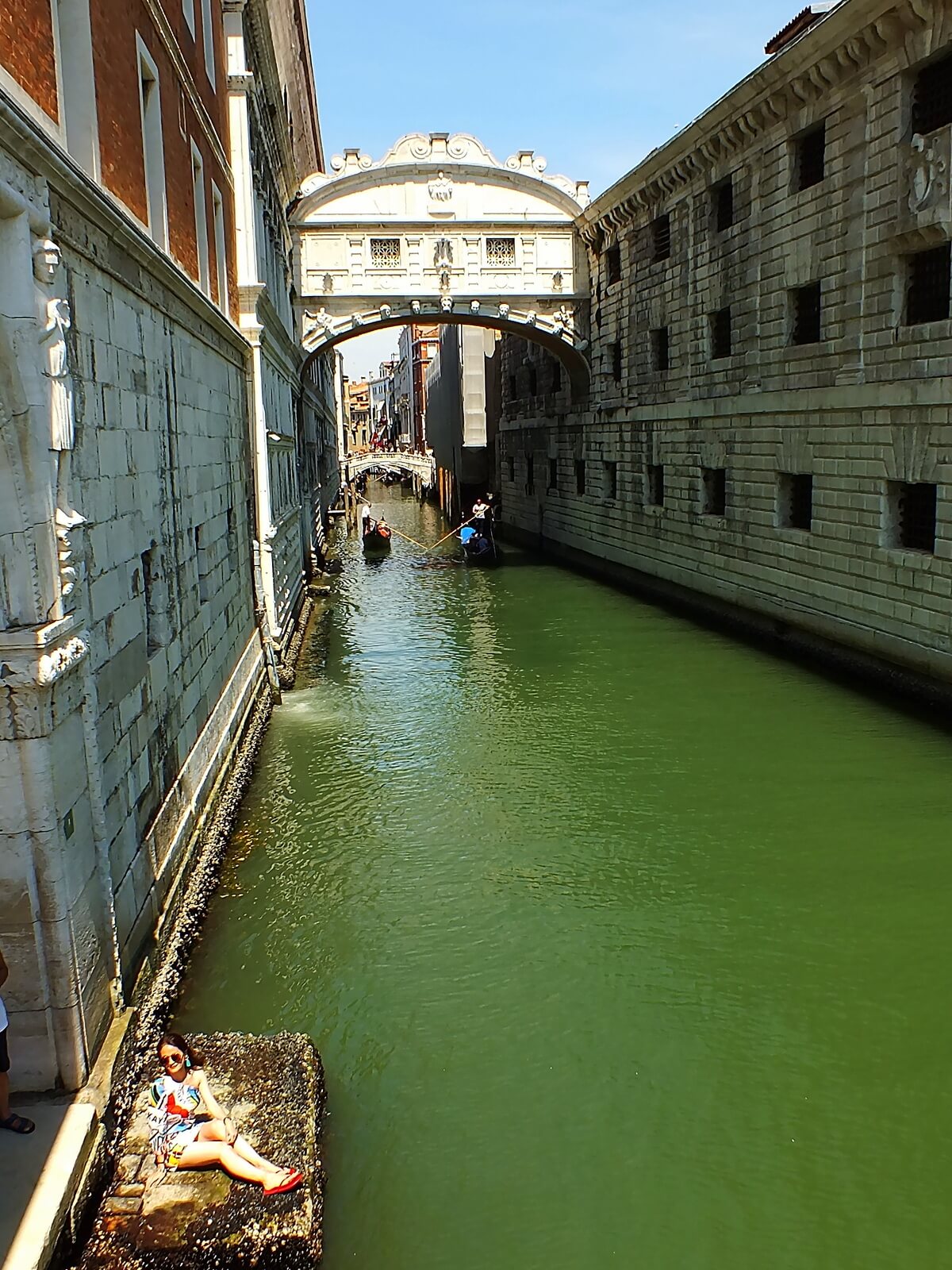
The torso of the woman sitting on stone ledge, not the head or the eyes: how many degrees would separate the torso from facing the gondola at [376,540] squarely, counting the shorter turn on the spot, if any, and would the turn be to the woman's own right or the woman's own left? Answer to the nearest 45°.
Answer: approximately 135° to the woman's own left

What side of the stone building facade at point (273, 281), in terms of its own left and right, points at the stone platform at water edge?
right

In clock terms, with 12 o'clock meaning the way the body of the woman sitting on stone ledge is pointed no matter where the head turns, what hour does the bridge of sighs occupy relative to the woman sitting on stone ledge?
The bridge of sighs is roughly at 8 o'clock from the woman sitting on stone ledge.

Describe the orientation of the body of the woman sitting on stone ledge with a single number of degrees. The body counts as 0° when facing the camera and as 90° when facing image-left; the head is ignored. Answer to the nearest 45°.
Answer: approximately 315°

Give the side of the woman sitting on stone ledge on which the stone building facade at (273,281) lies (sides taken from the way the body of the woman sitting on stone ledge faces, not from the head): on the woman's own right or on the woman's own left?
on the woman's own left

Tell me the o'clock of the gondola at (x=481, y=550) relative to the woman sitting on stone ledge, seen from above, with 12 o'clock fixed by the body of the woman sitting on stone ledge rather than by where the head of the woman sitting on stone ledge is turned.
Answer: The gondola is roughly at 8 o'clock from the woman sitting on stone ledge.

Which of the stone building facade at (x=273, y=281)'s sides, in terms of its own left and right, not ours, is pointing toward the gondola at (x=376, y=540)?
left

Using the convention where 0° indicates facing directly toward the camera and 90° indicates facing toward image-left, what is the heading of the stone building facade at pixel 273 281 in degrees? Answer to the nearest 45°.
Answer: approximately 270°
